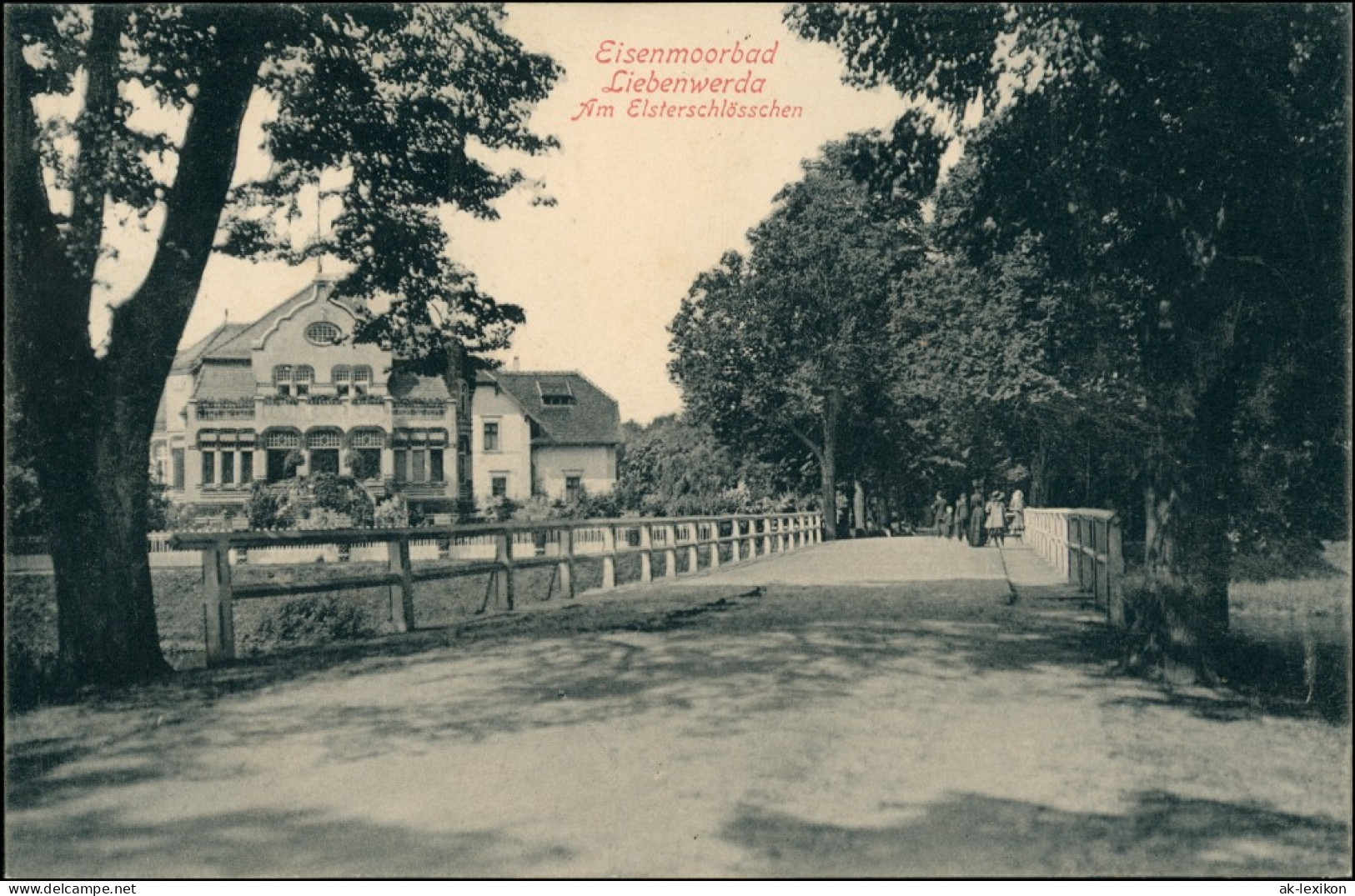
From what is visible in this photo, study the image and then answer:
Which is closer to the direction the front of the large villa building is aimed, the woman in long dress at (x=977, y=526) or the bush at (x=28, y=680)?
the bush

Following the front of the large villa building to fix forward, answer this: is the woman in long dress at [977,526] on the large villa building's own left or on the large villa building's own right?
on the large villa building's own left

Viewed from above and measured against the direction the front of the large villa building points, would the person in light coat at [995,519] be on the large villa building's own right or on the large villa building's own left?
on the large villa building's own left

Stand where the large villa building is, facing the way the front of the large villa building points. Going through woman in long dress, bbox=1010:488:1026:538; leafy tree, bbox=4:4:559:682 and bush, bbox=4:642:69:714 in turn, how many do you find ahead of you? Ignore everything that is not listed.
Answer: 2

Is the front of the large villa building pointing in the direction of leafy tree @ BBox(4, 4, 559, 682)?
yes

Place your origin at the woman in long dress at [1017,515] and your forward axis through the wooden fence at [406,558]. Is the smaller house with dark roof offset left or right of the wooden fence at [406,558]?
right

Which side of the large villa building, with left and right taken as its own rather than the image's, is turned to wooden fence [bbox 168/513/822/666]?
front

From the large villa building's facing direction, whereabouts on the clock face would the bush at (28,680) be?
The bush is roughly at 12 o'clock from the large villa building.

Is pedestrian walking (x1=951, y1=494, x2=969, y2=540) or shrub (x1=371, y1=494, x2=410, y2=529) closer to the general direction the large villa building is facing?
the shrub

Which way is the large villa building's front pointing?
toward the camera
